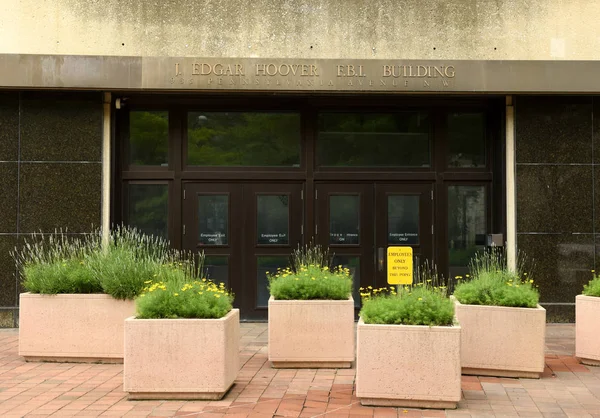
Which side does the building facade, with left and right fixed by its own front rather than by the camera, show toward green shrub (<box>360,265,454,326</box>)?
front

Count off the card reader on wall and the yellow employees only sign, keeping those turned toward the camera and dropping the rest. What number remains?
2

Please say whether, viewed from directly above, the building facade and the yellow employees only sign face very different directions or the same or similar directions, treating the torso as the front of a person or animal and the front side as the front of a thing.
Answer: same or similar directions

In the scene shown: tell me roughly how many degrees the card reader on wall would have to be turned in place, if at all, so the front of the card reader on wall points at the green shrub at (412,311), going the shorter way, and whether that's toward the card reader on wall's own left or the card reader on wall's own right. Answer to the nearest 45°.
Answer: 0° — it already faces it

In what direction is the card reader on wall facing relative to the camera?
toward the camera

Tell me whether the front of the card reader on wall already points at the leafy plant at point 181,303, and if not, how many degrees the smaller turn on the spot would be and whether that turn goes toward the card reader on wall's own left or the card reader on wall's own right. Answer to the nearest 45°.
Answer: approximately 45° to the card reader on wall's own right

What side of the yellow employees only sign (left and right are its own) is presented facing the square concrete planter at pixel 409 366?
front

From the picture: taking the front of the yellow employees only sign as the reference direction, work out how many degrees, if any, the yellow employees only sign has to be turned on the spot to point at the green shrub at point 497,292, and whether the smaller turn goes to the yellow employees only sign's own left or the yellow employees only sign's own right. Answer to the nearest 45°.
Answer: approximately 90° to the yellow employees only sign's own left

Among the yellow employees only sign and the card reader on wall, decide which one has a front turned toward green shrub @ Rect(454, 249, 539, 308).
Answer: the card reader on wall

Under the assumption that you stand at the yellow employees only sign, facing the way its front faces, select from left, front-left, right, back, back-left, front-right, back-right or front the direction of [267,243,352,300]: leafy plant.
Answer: right

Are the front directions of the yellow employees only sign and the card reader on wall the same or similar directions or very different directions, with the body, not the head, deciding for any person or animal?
same or similar directions

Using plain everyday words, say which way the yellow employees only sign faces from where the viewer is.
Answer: facing the viewer

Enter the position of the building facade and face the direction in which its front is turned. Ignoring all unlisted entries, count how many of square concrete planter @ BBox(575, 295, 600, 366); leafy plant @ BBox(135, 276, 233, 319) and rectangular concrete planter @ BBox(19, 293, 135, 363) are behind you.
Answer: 0

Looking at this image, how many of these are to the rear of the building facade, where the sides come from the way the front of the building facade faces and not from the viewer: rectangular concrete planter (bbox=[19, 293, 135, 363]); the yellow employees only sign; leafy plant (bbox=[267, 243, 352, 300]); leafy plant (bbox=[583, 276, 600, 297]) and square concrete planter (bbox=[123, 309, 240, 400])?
0

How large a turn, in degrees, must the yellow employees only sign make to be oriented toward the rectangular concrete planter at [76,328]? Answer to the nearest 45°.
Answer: approximately 90° to its right
